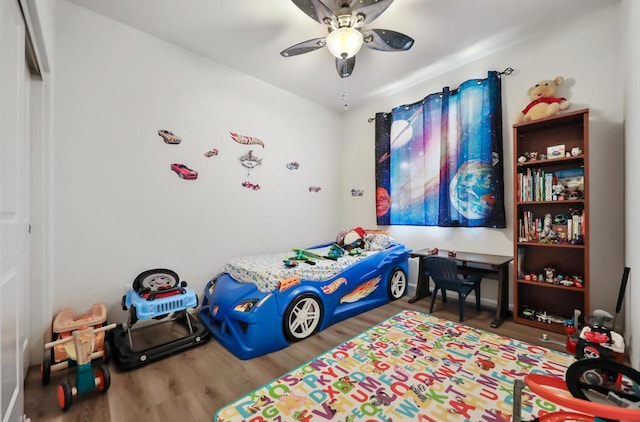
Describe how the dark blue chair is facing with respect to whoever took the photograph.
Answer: facing away from the viewer and to the right of the viewer

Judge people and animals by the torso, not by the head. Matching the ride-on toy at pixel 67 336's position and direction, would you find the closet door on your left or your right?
on your right

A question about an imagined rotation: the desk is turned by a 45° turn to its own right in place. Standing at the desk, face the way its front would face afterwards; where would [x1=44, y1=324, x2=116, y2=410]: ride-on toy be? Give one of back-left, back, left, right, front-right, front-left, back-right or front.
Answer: front-left

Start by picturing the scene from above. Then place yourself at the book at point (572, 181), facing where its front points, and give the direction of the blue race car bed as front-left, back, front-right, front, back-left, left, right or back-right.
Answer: front-right

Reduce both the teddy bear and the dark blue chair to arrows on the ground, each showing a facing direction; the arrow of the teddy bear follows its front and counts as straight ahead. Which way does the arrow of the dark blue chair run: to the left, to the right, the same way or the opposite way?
the opposite way

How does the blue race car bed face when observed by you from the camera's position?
facing the viewer and to the left of the viewer

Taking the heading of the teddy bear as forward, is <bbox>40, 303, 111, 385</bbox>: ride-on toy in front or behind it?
in front

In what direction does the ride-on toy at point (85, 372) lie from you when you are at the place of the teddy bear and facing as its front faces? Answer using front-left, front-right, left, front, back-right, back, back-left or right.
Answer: front

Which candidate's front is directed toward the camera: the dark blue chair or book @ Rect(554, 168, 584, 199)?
the book

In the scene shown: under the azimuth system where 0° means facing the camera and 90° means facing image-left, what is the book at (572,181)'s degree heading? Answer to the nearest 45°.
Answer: approximately 0°

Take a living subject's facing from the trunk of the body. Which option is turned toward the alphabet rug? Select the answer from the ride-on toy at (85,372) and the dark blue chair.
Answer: the ride-on toy

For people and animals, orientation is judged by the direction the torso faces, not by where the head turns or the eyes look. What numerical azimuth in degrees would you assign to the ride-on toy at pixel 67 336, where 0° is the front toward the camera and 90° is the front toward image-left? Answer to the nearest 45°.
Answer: approximately 315°

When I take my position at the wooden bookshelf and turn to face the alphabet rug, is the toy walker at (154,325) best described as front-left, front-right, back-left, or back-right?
front-right
